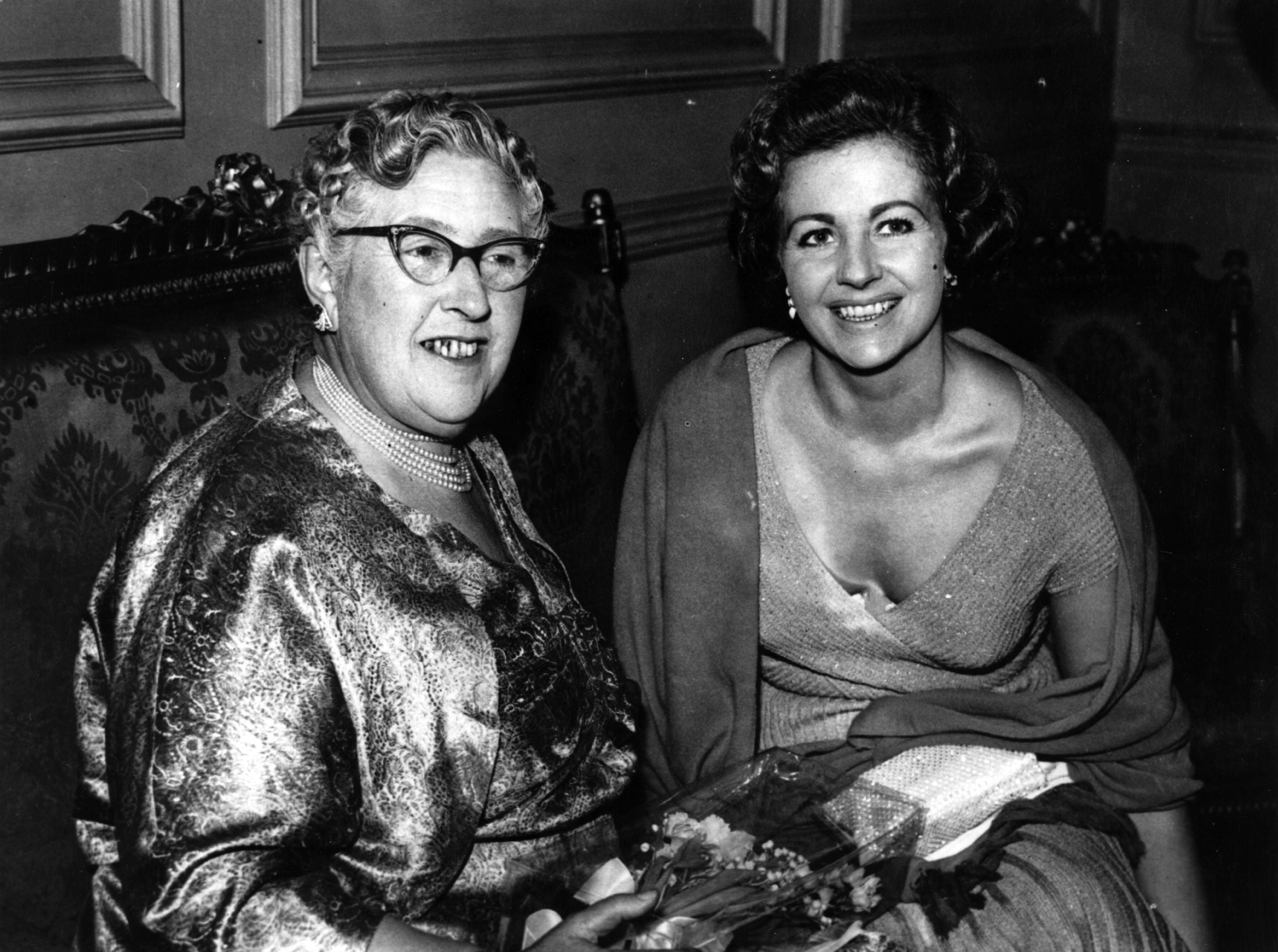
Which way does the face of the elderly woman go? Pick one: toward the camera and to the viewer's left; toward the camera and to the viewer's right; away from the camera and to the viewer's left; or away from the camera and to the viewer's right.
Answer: toward the camera and to the viewer's right

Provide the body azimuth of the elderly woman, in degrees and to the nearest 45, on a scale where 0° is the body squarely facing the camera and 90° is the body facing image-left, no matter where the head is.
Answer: approximately 315°
